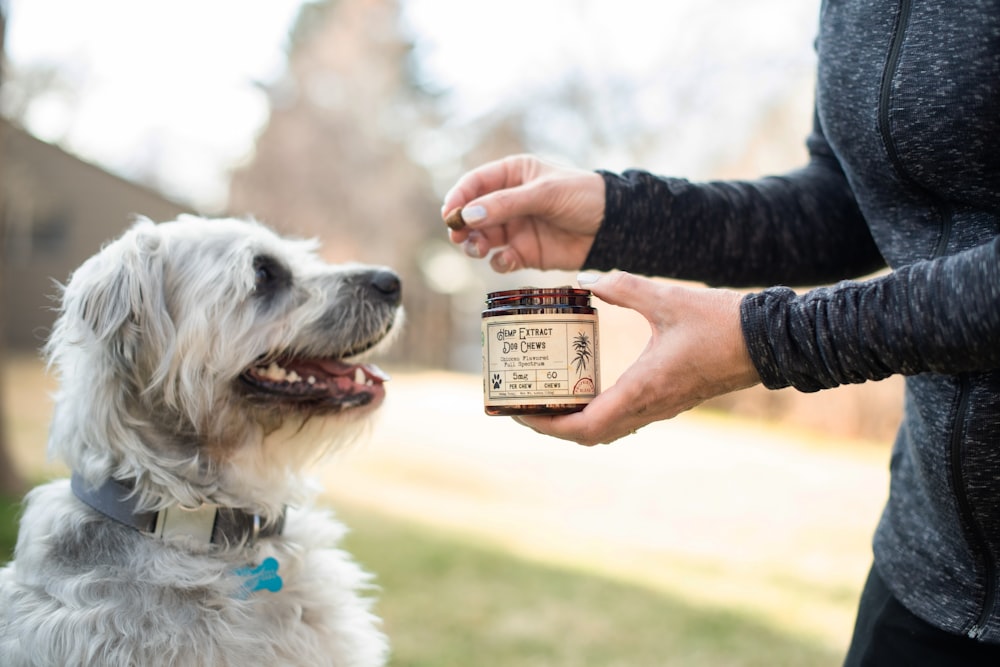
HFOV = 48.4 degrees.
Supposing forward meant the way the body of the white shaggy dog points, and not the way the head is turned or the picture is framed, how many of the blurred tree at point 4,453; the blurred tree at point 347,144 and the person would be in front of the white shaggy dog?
1

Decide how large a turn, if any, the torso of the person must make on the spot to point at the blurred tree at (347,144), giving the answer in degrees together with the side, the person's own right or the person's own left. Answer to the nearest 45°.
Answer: approximately 90° to the person's own right

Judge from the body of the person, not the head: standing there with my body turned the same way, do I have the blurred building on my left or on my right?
on my right

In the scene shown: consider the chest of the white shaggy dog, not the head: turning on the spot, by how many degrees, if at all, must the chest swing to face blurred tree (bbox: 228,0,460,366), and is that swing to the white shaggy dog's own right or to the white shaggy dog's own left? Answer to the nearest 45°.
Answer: approximately 135° to the white shaggy dog's own left

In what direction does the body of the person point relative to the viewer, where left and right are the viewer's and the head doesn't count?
facing the viewer and to the left of the viewer

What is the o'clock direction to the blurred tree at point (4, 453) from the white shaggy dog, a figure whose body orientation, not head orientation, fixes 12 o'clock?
The blurred tree is roughly at 7 o'clock from the white shaggy dog.

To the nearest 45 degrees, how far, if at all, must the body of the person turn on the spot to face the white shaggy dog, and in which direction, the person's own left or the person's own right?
approximately 45° to the person's own right

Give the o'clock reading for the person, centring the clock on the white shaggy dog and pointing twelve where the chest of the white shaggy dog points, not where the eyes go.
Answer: The person is roughly at 12 o'clock from the white shaggy dog.

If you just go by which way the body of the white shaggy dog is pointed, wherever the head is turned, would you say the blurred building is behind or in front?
behind

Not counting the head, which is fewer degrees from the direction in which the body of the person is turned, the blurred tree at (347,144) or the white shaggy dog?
the white shaggy dog

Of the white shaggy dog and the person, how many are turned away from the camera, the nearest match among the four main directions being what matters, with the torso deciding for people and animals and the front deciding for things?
0

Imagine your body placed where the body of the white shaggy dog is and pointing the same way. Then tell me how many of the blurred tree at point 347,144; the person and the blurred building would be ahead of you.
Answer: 1

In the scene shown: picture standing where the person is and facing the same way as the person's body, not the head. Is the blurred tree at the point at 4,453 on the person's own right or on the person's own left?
on the person's own right
